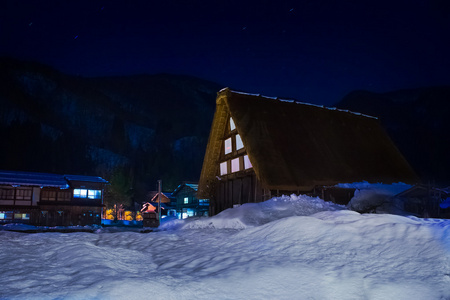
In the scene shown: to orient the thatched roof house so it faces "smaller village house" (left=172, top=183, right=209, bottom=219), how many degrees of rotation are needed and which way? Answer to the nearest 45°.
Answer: approximately 90° to its right

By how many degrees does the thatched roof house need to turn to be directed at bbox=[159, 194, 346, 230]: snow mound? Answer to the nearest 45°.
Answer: approximately 45° to its left

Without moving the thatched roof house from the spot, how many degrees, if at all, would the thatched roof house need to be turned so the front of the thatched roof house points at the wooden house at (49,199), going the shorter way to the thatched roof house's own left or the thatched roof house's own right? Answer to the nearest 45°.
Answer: approximately 90° to the thatched roof house's own right

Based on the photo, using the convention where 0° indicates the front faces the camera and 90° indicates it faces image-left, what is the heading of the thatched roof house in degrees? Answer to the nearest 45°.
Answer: approximately 45°

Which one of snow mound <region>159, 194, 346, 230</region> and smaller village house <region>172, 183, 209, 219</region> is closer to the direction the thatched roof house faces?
the snow mound
